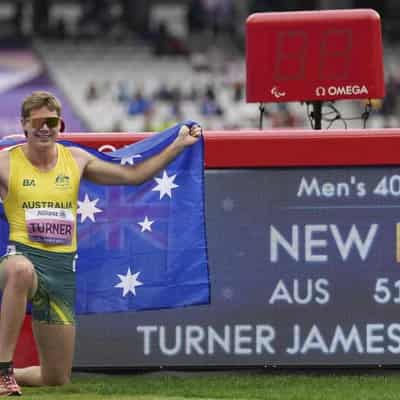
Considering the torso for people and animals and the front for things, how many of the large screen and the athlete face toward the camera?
2

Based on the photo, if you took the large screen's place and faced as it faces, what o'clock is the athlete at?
The athlete is roughly at 2 o'clock from the large screen.

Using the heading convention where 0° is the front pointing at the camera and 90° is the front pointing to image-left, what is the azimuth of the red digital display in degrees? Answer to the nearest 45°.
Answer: approximately 0°

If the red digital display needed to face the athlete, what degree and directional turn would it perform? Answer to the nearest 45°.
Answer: approximately 45° to its right
